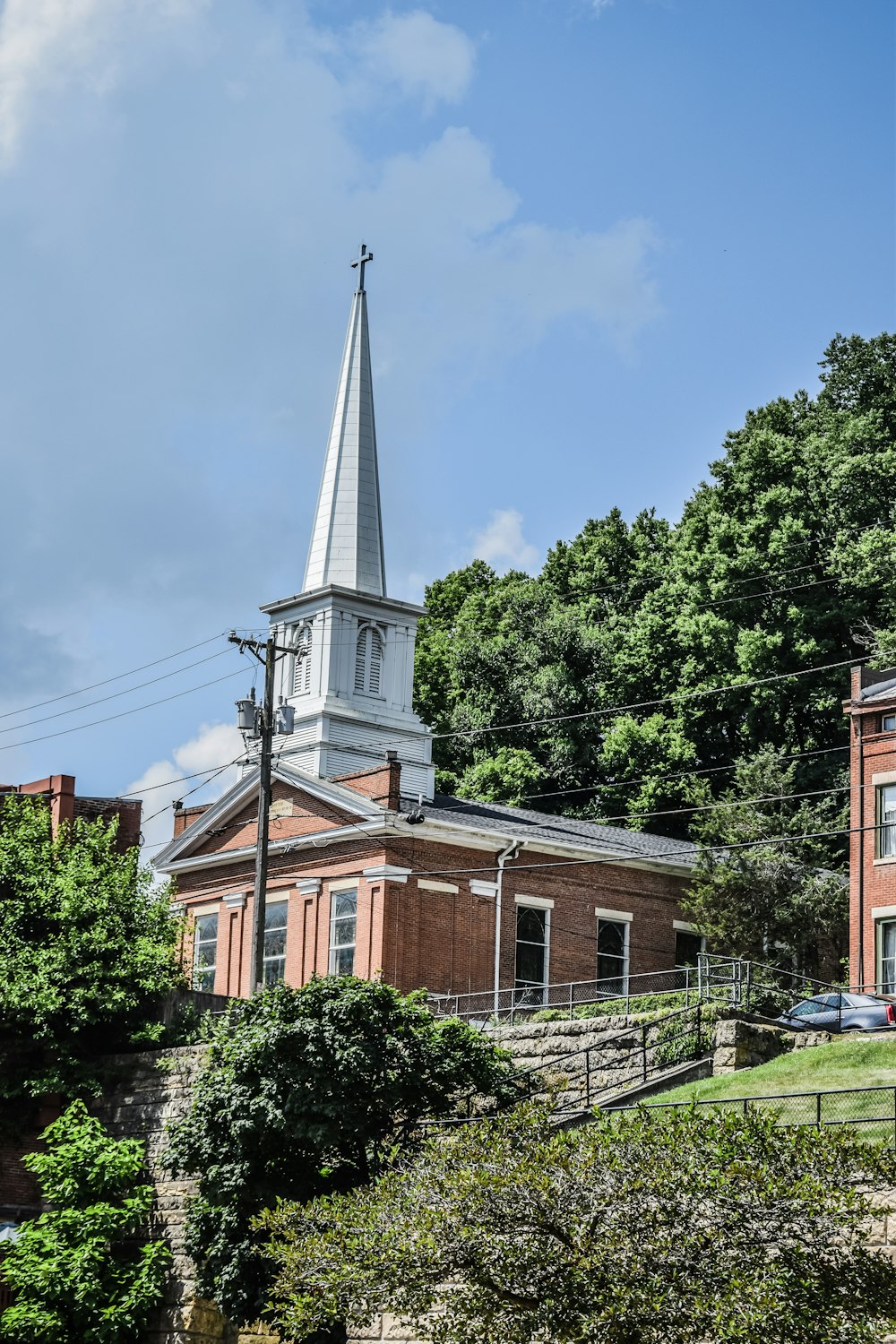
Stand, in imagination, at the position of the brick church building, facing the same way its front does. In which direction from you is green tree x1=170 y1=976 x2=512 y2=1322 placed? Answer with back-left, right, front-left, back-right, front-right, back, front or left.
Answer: front-left

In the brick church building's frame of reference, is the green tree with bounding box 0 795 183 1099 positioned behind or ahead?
ahead

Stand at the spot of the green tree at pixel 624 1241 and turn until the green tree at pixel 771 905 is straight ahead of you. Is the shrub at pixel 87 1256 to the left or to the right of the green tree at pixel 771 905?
left

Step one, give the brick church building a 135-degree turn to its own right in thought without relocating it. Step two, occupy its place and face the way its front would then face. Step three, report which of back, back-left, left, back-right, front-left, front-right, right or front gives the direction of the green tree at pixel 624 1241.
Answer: back

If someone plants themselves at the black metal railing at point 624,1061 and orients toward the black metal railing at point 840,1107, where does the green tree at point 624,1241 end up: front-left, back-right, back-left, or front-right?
front-right

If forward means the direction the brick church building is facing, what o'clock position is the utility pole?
The utility pole is roughly at 11 o'clock from the brick church building.

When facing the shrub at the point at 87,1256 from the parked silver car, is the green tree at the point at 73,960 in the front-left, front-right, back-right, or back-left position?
front-right

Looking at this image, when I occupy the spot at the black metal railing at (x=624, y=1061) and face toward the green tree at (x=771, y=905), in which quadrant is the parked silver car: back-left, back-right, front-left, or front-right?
front-right

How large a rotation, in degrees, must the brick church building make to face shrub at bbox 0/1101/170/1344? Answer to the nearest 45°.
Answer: approximately 45° to its left

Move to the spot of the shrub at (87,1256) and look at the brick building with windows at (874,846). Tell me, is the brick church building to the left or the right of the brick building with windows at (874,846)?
left

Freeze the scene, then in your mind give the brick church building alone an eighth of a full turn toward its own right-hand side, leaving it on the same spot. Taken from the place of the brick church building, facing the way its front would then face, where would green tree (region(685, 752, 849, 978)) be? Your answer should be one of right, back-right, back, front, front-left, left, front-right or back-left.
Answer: back

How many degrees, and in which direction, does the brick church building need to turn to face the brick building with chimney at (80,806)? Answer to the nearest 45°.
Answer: approximately 45° to its right

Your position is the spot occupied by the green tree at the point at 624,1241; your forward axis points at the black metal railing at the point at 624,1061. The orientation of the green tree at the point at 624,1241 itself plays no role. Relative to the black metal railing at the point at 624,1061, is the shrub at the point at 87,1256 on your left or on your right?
left

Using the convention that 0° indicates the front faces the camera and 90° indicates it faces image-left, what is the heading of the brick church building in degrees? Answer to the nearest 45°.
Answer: approximately 45°
